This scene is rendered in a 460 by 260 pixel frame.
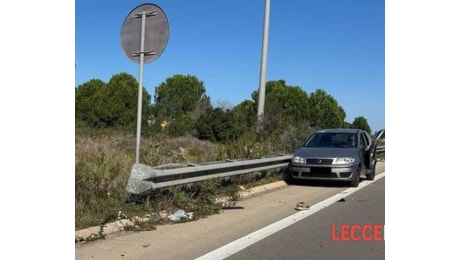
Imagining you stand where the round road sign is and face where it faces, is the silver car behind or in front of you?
in front

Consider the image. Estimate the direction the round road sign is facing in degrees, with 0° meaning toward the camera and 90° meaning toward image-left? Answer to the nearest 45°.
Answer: approximately 225°
